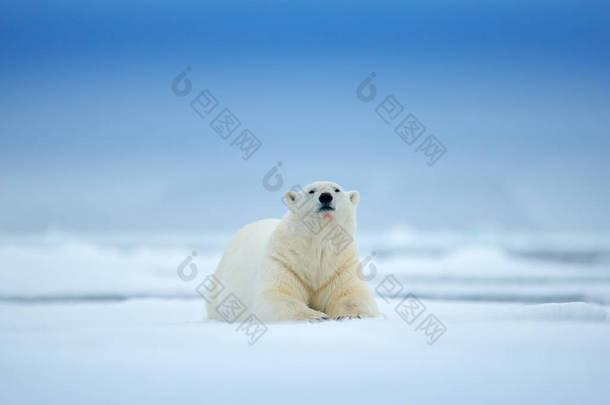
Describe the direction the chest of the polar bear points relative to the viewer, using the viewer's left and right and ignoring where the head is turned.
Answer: facing the viewer and to the right of the viewer
